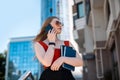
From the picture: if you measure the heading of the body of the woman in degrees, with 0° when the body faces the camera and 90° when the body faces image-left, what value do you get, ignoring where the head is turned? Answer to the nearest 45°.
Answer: approximately 315°

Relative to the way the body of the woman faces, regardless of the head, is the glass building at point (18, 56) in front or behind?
behind
